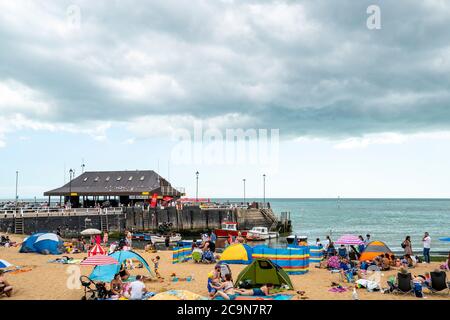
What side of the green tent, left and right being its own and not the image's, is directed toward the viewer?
front

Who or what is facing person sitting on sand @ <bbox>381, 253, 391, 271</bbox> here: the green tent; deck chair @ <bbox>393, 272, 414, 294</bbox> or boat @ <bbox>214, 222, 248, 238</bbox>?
the deck chair

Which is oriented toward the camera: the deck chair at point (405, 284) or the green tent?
the green tent

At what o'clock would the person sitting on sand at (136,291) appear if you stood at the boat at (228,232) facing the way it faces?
The person sitting on sand is roughly at 9 o'clock from the boat.

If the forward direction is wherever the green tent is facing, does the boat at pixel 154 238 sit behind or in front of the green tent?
behind

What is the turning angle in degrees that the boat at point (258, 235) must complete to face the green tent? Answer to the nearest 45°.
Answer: approximately 90° to its right

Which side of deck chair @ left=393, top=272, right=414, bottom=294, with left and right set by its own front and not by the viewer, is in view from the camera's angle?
back

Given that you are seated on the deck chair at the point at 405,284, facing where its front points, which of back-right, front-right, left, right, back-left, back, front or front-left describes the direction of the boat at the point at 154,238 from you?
front-left

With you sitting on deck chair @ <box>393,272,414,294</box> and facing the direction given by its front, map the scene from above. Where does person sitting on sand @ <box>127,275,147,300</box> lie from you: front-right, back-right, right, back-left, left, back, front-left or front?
back-left

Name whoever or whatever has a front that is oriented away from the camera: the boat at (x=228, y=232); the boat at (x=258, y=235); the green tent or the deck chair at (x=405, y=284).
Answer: the deck chair

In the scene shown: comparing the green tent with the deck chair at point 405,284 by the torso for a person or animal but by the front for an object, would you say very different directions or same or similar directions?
very different directions

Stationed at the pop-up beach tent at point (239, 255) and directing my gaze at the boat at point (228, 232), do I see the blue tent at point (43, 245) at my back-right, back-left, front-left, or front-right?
front-left
